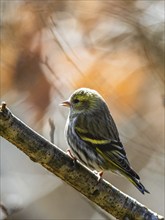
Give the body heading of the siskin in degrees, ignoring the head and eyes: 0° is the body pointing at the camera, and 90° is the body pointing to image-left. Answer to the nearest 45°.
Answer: approximately 90°
